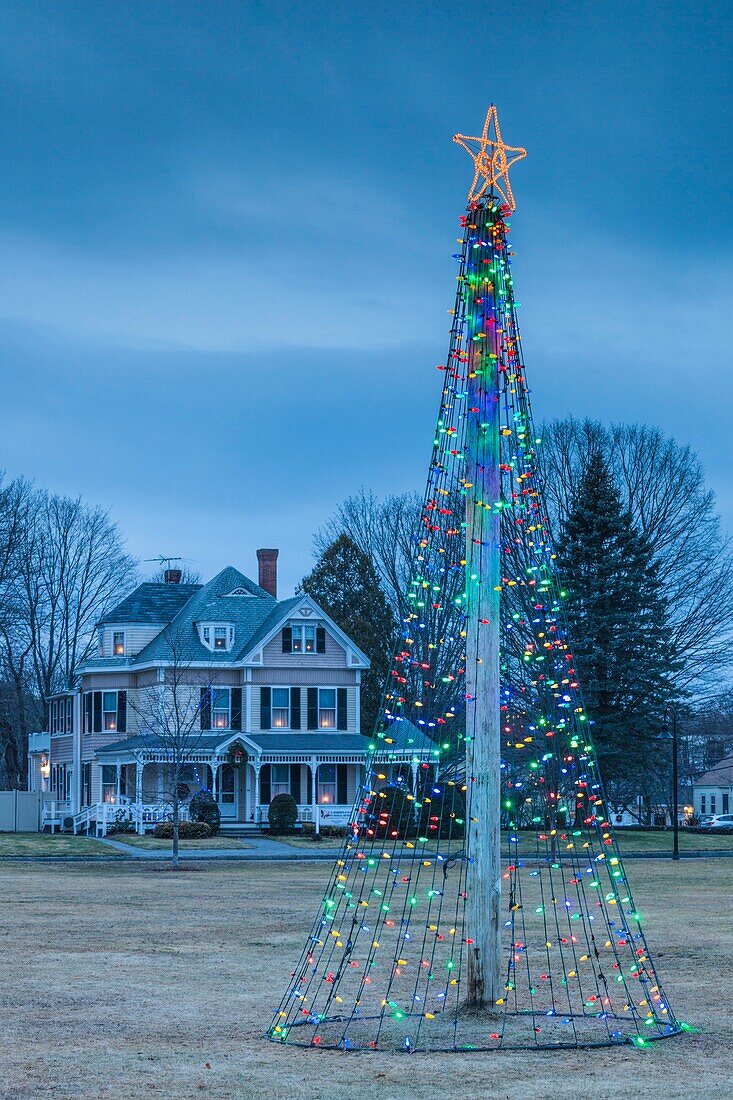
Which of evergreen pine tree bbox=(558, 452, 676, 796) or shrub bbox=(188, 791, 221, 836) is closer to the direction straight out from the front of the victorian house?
the shrub

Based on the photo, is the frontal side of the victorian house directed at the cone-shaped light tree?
yes

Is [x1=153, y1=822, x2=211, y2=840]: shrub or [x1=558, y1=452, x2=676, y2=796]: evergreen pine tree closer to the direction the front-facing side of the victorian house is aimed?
the shrub

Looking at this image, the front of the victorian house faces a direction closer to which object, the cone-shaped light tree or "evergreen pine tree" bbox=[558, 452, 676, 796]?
the cone-shaped light tree

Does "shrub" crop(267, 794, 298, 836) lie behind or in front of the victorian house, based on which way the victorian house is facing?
in front

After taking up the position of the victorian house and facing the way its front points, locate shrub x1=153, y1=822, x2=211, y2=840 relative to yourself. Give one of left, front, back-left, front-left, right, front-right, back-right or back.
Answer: front

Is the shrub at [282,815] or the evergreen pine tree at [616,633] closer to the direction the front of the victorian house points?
the shrub

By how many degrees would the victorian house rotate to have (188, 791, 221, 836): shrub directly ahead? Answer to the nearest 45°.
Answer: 0° — it already faces it

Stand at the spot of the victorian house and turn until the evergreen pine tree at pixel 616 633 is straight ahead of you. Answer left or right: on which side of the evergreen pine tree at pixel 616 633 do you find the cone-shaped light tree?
right

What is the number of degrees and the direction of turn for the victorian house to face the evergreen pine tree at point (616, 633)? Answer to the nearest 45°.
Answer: approximately 45° to its left

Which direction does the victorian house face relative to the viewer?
toward the camera
